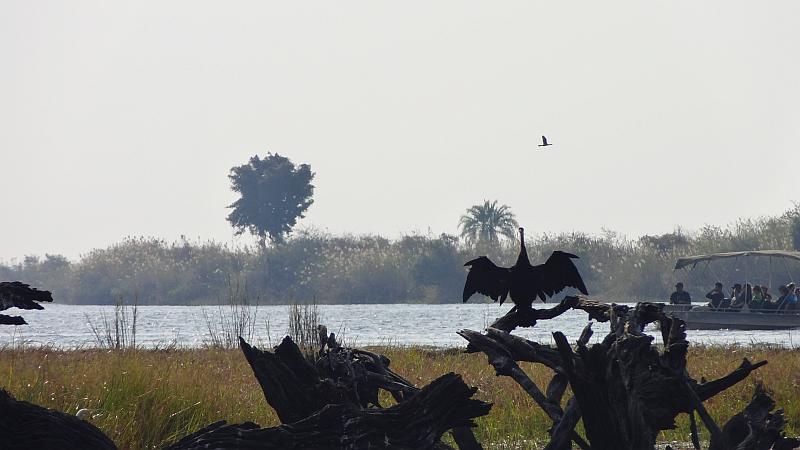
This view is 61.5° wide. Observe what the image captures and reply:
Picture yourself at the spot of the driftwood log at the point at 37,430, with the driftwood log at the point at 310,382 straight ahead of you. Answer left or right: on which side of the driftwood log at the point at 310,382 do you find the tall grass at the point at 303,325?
left
